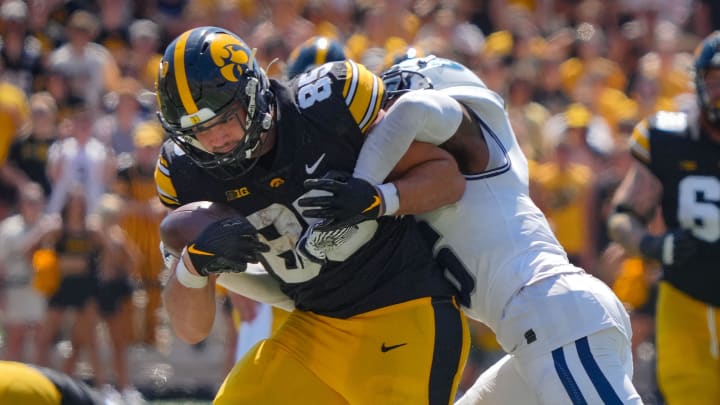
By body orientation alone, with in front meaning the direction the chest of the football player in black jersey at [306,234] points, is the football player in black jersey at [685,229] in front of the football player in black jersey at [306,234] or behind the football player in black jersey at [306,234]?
behind

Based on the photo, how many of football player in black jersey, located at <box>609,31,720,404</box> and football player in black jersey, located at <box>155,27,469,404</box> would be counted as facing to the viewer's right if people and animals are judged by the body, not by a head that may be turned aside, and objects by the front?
0

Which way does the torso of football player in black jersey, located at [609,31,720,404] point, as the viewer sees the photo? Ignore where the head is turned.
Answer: toward the camera

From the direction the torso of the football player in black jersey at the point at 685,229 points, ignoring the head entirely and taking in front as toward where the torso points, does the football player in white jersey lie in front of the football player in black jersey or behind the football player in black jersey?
in front

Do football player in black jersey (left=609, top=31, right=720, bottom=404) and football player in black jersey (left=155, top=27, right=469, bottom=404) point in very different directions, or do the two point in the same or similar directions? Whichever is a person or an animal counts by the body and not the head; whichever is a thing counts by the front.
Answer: same or similar directions

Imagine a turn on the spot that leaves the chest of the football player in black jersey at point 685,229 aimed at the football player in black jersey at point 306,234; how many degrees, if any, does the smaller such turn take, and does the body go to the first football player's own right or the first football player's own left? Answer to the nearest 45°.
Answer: approximately 45° to the first football player's own right

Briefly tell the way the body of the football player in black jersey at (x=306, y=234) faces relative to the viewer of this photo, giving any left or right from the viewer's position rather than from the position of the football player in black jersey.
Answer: facing the viewer and to the left of the viewer
